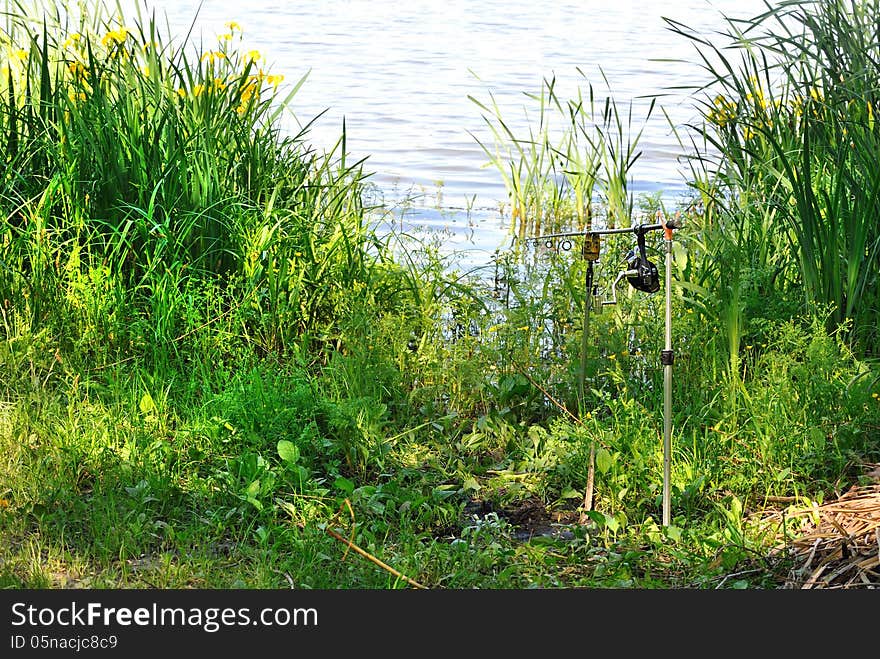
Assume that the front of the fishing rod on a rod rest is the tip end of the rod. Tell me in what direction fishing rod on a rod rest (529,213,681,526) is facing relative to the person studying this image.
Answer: facing away from the viewer and to the left of the viewer

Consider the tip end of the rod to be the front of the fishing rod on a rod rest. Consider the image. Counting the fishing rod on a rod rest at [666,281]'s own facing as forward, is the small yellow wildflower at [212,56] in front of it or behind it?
in front

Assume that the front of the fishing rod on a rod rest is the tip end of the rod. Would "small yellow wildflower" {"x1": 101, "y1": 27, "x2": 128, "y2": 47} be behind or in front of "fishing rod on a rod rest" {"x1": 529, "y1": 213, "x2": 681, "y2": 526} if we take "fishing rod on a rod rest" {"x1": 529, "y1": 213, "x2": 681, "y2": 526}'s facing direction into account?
in front
